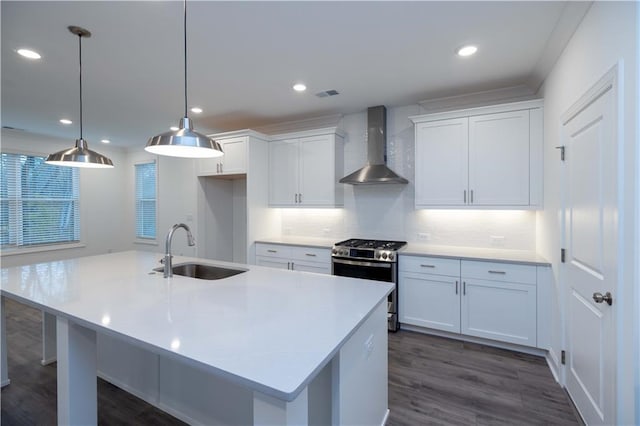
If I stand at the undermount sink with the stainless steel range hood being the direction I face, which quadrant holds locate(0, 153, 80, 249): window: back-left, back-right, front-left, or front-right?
back-left

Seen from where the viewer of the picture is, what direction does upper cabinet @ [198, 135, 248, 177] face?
facing the viewer and to the left of the viewer

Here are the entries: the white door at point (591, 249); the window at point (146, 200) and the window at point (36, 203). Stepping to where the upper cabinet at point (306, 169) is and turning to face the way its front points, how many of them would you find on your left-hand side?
1

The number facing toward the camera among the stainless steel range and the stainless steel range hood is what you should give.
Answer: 2

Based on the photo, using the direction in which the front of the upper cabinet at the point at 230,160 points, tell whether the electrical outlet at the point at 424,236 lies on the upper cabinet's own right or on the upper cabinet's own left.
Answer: on the upper cabinet's own left

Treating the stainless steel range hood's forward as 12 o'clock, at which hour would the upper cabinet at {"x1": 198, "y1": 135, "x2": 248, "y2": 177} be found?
The upper cabinet is roughly at 3 o'clock from the stainless steel range hood.

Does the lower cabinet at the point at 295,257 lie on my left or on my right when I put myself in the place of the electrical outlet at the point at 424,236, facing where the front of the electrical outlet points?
on my right

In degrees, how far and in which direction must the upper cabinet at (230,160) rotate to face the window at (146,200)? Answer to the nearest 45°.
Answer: approximately 90° to its right
